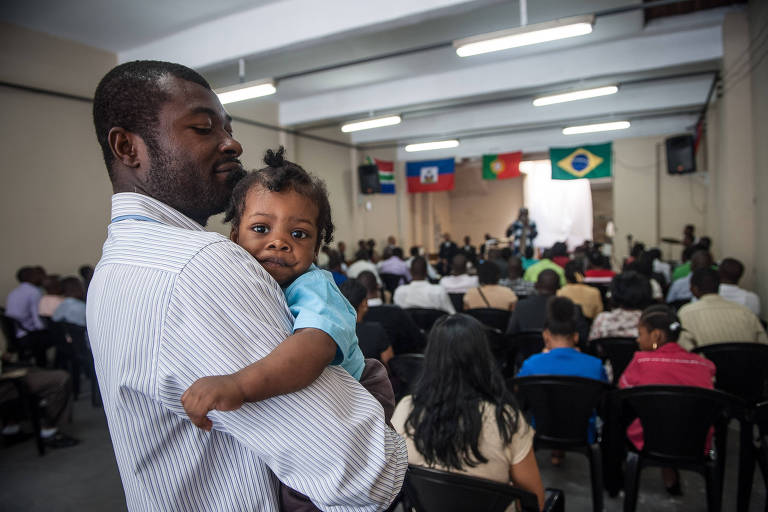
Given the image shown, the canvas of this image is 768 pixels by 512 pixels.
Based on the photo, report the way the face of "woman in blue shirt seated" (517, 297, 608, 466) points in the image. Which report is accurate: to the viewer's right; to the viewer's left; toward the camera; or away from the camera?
away from the camera

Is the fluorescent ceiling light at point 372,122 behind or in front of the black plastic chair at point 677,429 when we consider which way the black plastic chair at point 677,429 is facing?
in front

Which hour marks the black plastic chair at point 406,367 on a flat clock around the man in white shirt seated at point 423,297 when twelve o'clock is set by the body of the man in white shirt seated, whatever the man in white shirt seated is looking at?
The black plastic chair is roughly at 6 o'clock from the man in white shirt seated.

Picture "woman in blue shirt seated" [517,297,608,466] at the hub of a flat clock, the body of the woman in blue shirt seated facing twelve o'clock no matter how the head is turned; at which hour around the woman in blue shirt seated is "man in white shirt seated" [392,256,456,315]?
The man in white shirt seated is roughly at 11 o'clock from the woman in blue shirt seated.

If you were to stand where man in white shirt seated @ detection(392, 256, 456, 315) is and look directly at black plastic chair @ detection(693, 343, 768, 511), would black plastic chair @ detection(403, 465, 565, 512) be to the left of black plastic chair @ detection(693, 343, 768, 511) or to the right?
right

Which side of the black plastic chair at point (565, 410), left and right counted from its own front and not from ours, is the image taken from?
back

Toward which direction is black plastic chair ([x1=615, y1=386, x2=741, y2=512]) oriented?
away from the camera

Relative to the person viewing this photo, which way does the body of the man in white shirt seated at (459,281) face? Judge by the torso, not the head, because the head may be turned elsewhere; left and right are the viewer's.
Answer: facing away from the viewer

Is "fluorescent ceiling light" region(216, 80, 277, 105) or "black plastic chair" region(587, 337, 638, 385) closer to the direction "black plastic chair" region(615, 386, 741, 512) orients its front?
the black plastic chair

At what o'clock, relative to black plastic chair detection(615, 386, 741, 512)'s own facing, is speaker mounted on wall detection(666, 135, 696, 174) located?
The speaker mounted on wall is roughly at 12 o'clock from the black plastic chair.

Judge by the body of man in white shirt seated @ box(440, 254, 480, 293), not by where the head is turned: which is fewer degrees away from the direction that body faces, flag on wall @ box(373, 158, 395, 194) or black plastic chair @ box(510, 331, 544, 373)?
the flag on wall

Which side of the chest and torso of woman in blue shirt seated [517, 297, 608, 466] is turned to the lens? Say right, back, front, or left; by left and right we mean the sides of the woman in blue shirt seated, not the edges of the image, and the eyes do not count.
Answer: back

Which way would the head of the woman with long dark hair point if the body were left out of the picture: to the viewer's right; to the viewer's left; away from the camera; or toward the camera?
away from the camera

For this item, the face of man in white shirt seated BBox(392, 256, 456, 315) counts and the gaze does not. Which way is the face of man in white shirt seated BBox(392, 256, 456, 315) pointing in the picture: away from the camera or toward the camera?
away from the camera

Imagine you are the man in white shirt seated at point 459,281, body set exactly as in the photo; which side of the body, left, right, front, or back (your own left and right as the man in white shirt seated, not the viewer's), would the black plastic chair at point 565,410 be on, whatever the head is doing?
back
